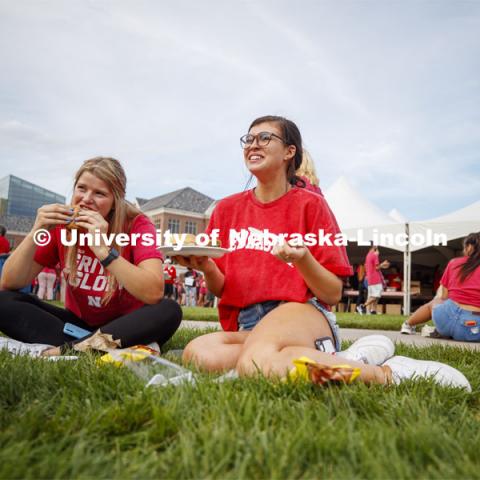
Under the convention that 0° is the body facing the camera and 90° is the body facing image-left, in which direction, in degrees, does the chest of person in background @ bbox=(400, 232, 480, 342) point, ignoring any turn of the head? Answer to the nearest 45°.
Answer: approximately 135°

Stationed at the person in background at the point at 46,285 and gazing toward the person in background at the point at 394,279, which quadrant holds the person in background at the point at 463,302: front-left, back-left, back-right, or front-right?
front-right

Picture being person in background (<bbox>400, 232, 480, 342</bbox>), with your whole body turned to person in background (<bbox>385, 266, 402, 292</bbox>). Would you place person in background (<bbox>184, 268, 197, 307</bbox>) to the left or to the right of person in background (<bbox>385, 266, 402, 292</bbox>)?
left

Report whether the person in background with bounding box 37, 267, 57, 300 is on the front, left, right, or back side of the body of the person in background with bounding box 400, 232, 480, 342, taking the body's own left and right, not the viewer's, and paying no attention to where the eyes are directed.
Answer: front

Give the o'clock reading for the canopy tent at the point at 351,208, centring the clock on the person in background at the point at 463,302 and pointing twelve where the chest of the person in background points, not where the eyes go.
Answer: The canopy tent is roughly at 1 o'clock from the person in background.

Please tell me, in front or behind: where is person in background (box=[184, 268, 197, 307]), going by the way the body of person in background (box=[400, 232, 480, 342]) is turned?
in front
